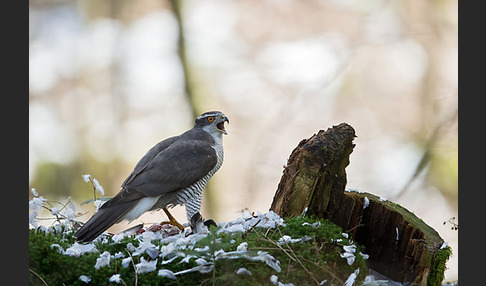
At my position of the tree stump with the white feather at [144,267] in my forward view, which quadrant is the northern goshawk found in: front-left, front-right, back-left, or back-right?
front-right

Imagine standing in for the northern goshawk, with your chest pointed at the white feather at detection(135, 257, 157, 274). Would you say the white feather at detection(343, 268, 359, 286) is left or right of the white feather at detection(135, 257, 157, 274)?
left

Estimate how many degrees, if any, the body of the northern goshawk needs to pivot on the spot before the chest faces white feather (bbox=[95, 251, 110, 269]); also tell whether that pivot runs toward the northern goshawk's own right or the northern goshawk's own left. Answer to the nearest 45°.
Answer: approximately 90° to the northern goshawk's own right

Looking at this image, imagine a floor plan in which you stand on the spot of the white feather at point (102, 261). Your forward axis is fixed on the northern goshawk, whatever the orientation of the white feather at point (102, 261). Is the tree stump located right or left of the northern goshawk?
right

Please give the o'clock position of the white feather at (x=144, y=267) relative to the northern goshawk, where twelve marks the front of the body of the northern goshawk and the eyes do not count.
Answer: The white feather is roughly at 3 o'clock from the northern goshawk.

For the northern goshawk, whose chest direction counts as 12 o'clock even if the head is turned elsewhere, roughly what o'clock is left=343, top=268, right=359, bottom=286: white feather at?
The white feather is roughly at 2 o'clock from the northern goshawk.

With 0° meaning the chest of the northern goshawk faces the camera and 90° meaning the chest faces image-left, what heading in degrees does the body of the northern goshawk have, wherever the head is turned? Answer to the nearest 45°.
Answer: approximately 270°

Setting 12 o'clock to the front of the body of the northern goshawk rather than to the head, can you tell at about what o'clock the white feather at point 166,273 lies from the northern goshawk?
The white feather is roughly at 3 o'clock from the northern goshawk.

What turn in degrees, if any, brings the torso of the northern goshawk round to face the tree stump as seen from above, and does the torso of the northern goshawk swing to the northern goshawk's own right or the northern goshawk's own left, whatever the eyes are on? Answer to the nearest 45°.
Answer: approximately 45° to the northern goshawk's own right
